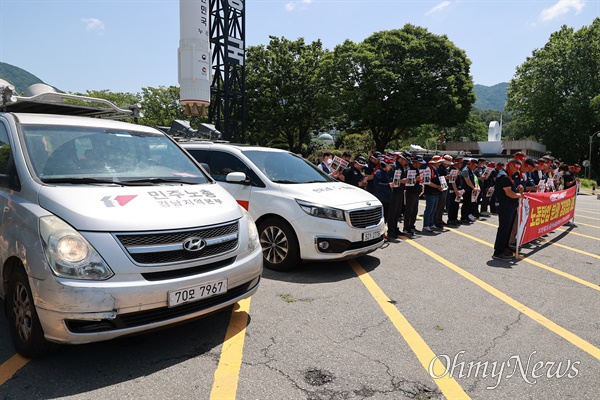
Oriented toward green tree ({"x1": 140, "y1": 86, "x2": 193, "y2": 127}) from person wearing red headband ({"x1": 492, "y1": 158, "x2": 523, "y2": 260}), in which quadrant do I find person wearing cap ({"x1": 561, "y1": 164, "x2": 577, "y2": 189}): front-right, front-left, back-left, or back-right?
front-right

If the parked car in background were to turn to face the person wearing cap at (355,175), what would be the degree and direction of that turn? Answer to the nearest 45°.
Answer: approximately 135° to its left

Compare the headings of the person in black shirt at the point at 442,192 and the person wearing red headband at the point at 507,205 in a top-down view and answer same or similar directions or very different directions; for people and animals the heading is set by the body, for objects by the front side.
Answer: same or similar directions

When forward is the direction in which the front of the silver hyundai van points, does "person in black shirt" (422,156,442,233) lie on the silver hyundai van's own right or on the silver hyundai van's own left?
on the silver hyundai van's own left

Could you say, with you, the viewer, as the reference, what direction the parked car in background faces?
facing the viewer and to the right of the viewer
